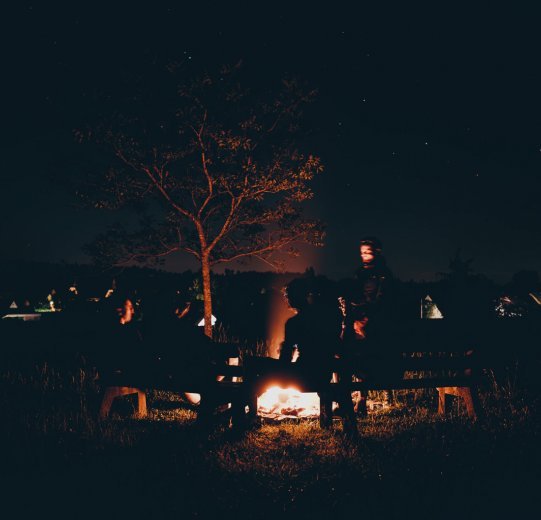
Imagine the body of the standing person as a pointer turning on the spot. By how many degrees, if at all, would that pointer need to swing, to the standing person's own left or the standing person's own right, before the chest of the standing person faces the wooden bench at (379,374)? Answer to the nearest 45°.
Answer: approximately 45° to the standing person's own left

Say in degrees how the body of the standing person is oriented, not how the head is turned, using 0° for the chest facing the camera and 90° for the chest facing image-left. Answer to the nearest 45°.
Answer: approximately 45°

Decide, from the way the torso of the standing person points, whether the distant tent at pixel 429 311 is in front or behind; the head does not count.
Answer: behind

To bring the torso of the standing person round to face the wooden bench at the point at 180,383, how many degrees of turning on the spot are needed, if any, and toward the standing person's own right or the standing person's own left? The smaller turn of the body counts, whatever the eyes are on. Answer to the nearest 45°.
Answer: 0° — they already face it
